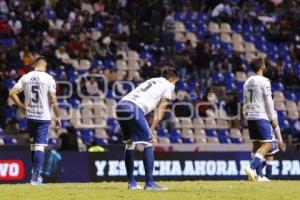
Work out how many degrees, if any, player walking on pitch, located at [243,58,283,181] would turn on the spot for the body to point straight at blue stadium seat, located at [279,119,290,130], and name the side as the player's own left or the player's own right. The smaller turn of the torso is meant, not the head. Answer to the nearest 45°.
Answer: approximately 45° to the player's own left

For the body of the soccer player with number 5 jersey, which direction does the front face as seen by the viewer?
away from the camera

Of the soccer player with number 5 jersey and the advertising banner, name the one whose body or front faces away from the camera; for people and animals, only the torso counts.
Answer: the soccer player with number 5 jersey

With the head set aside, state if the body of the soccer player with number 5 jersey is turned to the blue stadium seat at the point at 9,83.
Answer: yes

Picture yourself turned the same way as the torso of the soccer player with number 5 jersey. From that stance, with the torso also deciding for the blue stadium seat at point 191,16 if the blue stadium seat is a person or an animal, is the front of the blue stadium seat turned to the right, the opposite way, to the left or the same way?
the opposite way

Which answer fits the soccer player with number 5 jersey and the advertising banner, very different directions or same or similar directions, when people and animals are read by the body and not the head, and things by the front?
very different directions

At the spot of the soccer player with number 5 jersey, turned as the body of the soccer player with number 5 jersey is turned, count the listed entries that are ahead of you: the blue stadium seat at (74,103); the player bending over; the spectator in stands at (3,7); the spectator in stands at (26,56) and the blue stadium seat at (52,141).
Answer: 4

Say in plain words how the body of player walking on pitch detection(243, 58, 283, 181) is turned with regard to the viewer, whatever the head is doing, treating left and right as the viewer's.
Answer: facing away from the viewer and to the right of the viewer

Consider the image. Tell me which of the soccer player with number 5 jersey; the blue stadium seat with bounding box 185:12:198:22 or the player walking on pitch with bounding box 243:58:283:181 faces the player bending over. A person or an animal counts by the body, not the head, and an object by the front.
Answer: the blue stadium seat

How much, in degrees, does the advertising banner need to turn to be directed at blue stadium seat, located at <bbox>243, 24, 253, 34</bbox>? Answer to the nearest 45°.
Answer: approximately 135° to its left
